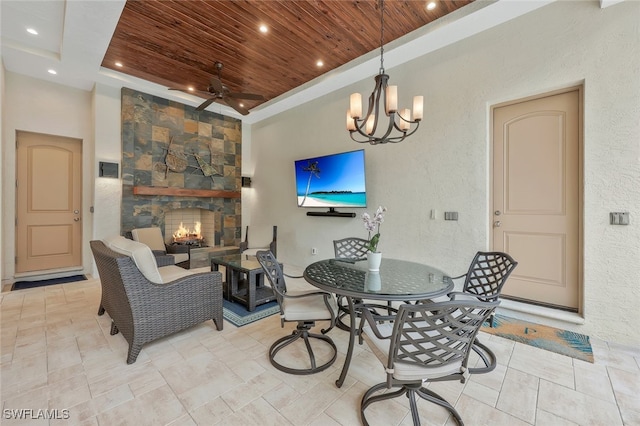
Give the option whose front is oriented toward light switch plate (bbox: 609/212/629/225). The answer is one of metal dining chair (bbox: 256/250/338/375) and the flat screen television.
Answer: the metal dining chair

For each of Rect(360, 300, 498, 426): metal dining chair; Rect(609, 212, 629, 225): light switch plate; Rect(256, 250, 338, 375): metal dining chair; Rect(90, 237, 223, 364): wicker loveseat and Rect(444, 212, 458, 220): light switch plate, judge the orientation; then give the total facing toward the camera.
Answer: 2

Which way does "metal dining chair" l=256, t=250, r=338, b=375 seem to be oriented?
to the viewer's right

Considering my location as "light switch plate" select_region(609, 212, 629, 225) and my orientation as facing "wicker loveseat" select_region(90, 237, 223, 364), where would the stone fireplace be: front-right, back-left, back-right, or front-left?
front-right

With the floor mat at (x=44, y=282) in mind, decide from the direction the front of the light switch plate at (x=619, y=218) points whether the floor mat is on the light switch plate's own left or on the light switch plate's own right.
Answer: on the light switch plate's own right

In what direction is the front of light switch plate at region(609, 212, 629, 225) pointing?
toward the camera

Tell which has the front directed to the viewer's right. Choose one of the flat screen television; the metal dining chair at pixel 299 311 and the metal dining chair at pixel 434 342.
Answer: the metal dining chair at pixel 299 311

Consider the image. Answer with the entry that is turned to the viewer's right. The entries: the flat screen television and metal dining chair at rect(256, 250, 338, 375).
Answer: the metal dining chair

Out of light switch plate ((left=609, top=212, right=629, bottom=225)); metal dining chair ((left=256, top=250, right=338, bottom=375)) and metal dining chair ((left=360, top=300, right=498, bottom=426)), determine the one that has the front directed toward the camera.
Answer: the light switch plate

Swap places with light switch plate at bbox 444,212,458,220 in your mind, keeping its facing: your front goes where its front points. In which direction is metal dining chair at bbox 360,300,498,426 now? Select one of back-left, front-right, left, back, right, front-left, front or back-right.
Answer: front

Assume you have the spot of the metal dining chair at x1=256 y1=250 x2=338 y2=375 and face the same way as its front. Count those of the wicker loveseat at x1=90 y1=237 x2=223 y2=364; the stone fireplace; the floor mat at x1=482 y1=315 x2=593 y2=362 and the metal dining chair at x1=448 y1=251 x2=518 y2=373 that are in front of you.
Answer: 2

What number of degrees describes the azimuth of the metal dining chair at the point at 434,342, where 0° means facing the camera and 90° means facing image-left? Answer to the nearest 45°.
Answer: approximately 135°

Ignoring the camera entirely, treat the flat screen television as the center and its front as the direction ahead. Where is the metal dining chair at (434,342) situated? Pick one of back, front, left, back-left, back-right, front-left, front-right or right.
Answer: front-left

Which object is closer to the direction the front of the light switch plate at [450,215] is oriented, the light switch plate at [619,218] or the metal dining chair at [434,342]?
the metal dining chair

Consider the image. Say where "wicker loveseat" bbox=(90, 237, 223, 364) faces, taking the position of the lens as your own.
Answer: facing away from the viewer and to the right of the viewer
